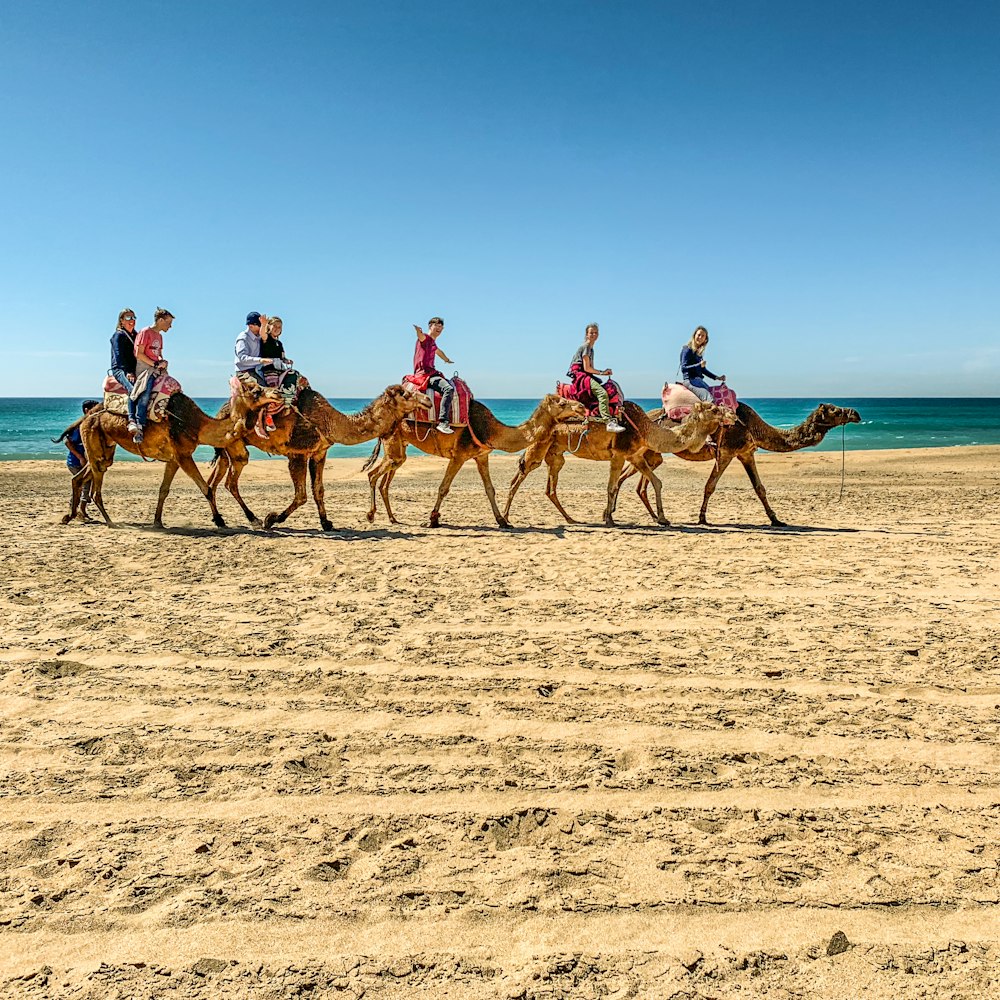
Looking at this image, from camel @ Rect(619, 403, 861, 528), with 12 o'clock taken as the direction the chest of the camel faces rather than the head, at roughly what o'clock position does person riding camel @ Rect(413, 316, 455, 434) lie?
The person riding camel is roughly at 5 o'clock from the camel.

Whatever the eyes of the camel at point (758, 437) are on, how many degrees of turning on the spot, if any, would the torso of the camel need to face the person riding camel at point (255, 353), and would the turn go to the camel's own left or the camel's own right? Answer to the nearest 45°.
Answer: approximately 135° to the camel's own right

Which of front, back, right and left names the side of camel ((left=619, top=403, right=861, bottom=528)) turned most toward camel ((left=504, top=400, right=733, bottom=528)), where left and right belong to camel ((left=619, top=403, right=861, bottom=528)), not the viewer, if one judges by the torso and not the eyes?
back

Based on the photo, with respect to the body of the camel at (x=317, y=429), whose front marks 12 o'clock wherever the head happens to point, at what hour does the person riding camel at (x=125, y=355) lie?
The person riding camel is roughly at 6 o'clock from the camel.

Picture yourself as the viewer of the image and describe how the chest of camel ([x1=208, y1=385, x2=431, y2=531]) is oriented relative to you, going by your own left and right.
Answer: facing to the right of the viewer

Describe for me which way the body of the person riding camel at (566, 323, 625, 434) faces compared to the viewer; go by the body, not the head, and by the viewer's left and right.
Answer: facing to the right of the viewer

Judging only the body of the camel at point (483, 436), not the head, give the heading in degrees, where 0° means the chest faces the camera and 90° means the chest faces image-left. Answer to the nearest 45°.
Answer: approximately 270°

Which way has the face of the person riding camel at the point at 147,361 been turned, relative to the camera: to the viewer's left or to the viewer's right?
to the viewer's right

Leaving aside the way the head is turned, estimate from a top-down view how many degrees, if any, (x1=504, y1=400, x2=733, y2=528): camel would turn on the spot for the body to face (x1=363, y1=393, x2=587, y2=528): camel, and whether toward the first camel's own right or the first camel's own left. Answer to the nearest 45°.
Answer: approximately 180°

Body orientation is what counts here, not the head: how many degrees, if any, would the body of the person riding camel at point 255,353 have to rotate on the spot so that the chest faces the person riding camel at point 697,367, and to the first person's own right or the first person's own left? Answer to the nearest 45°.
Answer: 0° — they already face them
